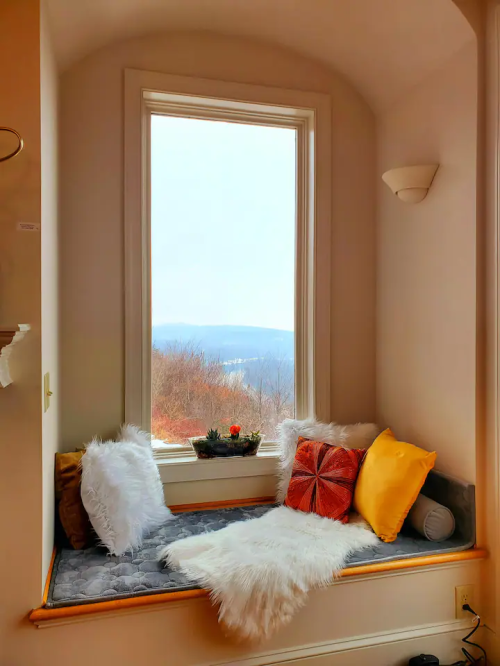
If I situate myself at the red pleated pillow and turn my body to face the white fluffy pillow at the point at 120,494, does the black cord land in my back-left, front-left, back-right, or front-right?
back-left

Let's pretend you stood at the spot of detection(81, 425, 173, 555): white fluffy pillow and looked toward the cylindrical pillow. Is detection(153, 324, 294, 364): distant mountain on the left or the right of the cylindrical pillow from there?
left

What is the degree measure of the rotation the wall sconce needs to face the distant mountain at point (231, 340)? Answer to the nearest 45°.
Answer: approximately 45° to its right

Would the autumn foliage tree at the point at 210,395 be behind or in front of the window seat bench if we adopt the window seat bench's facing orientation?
behind

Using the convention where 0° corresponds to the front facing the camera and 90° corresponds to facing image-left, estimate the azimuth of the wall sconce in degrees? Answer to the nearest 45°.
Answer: approximately 45°
